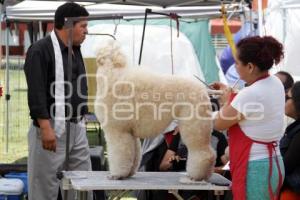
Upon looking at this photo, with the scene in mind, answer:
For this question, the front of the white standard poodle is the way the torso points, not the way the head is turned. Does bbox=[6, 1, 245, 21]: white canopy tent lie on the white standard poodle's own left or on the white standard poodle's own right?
on the white standard poodle's own right

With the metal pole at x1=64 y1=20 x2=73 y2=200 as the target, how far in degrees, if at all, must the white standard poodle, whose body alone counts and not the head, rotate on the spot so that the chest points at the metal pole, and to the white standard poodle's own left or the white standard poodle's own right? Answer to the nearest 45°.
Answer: approximately 45° to the white standard poodle's own right

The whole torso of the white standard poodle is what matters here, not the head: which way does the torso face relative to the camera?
to the viewer's left
